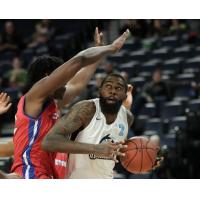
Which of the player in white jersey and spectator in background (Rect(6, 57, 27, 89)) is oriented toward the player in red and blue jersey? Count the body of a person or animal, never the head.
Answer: the spectator in background

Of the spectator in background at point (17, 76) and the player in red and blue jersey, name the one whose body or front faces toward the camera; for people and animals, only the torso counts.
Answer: the spectator in background

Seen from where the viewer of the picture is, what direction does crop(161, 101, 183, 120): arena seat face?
facing the viewer and to the left of the viewer

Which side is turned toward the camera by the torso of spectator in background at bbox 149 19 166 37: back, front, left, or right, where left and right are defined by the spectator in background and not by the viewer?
front

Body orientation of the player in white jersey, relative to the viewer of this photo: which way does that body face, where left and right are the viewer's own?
facing the viewer and to the right of the viewer

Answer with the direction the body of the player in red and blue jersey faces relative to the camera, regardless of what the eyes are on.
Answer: to the viewer's right

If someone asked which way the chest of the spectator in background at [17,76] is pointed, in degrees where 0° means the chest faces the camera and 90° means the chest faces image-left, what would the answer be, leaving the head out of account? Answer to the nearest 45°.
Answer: approximately 0°

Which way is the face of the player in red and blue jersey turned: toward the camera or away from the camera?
away from the camera
